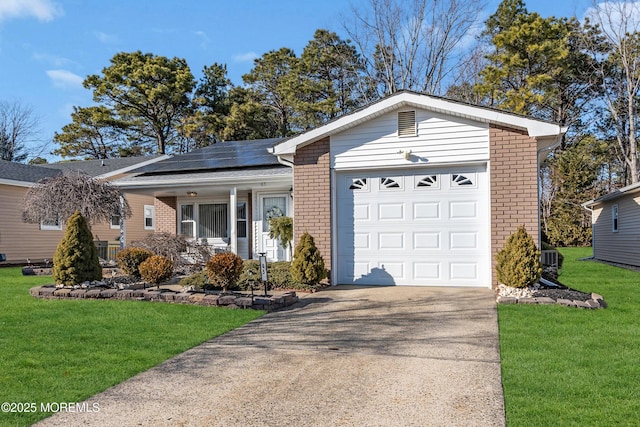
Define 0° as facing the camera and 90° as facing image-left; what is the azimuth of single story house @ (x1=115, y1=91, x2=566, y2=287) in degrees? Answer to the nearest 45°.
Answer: approximately 0°

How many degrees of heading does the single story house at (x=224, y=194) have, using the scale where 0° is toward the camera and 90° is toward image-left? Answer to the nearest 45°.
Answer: approximately 0°

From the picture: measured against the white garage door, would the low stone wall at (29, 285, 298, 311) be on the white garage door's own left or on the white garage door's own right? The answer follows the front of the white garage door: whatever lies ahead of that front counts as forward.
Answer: on the white garage door's own right

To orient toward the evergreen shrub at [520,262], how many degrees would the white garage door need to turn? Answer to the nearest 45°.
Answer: approximately 45° to its left

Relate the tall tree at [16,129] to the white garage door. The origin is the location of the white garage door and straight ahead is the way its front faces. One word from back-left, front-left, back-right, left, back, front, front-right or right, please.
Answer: back-right

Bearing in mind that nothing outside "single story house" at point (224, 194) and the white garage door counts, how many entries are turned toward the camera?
2
